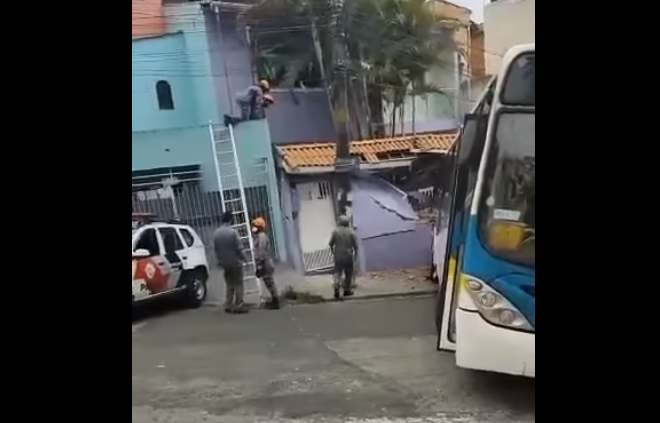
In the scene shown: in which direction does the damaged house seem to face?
toward the camera

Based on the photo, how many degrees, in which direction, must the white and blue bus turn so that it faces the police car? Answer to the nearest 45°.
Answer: approximately 90° to its right

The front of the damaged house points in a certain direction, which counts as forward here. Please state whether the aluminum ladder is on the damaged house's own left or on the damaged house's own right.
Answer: on the damaged house's own right

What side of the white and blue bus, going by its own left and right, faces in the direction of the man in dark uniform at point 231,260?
right

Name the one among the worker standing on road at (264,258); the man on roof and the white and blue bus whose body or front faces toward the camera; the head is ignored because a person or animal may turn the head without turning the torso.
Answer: the white and blue bus

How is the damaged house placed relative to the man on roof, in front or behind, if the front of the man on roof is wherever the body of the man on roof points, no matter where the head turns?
in front

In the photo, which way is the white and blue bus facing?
toward the camera
